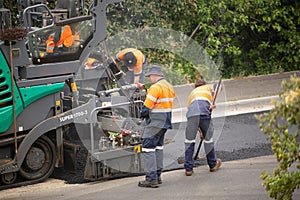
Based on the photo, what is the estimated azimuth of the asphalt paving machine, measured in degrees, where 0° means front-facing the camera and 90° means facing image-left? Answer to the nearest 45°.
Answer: approximately 90°

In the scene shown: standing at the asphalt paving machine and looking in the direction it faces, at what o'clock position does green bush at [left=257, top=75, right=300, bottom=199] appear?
The green bush is roughly at 8 o'clock from the asphalt paving machine.
